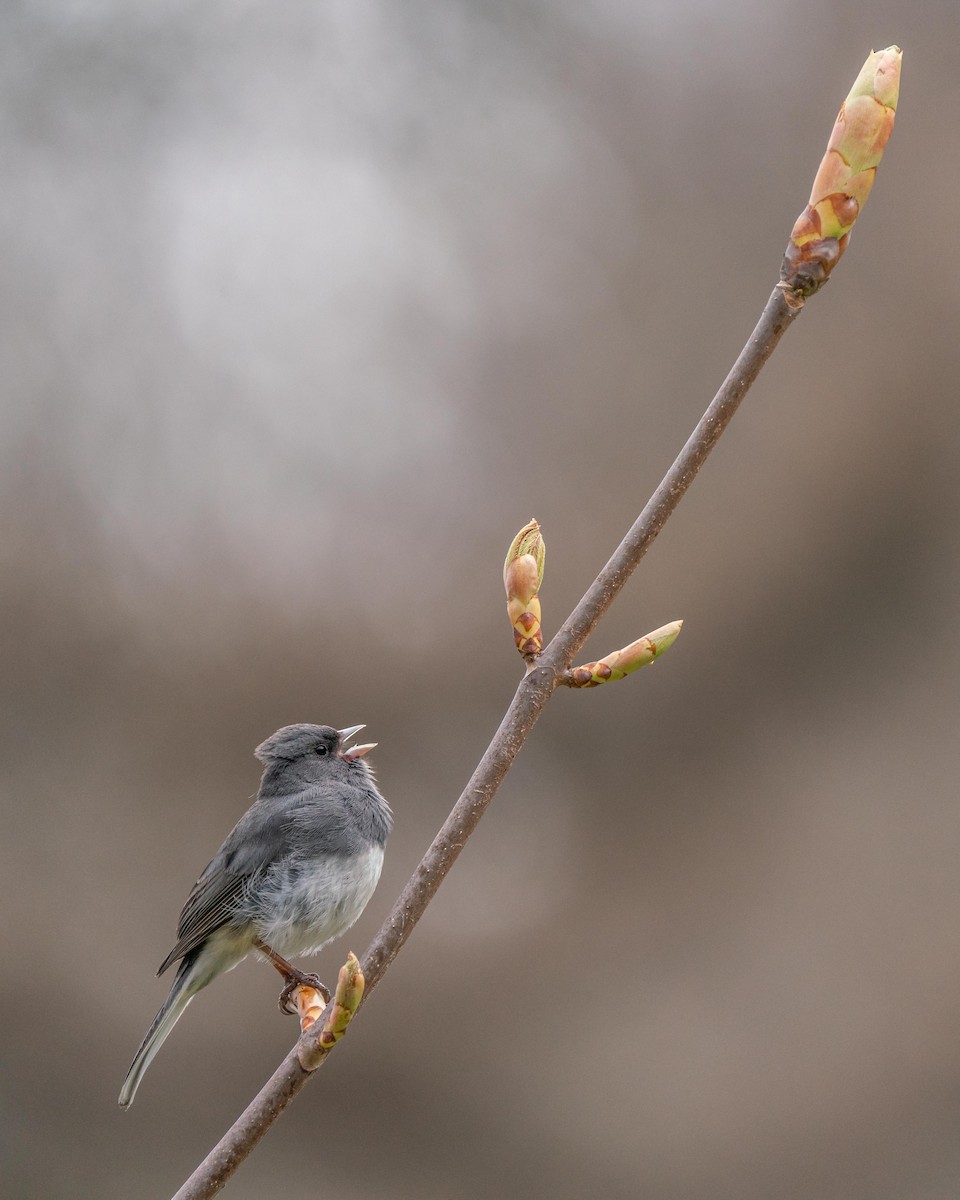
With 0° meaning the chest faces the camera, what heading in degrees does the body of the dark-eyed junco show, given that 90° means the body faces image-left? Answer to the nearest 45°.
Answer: approximately 270°
